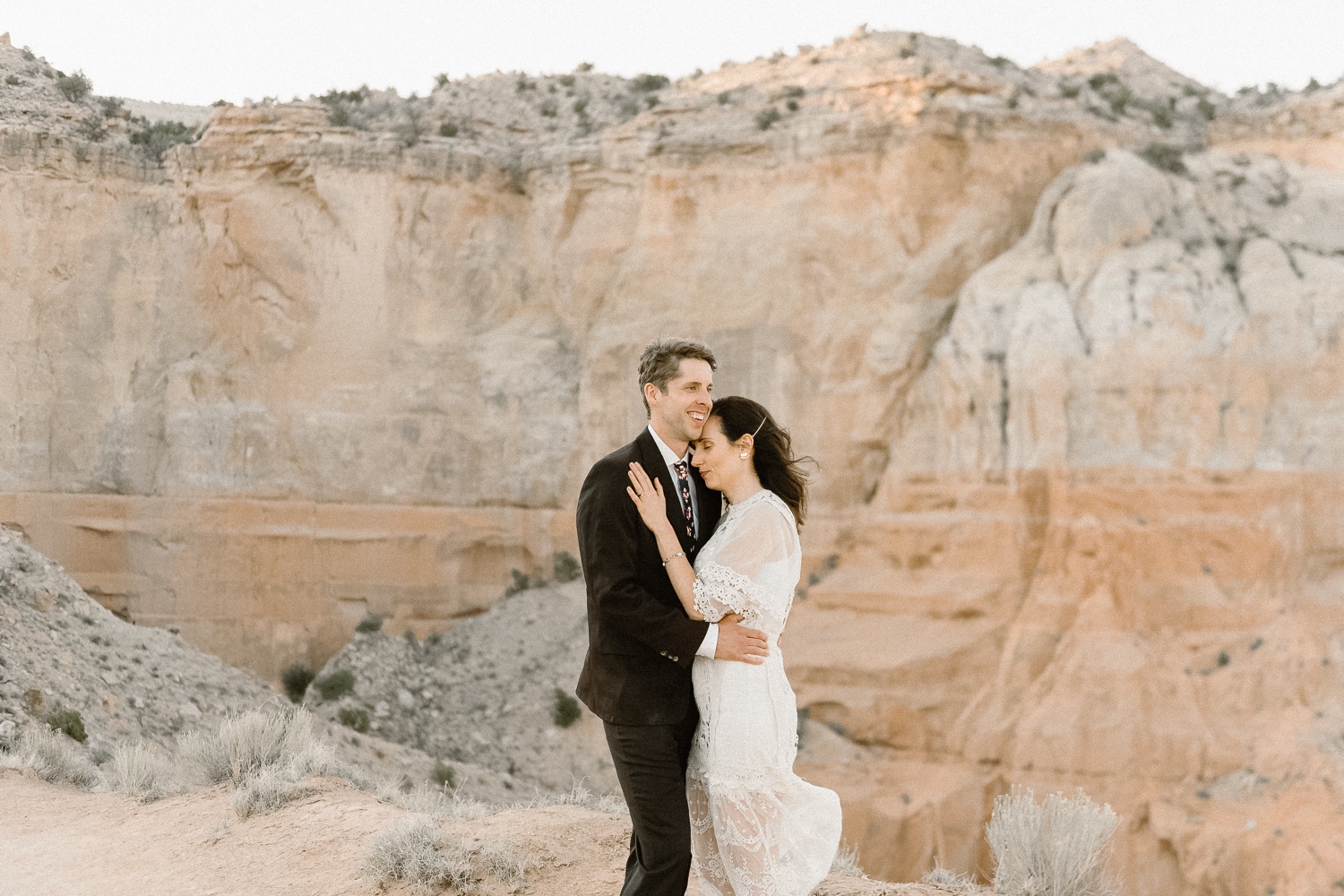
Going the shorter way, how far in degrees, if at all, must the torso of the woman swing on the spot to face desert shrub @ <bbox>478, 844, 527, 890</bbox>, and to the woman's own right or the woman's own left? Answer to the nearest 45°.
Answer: approximately 45° to the woman's own right

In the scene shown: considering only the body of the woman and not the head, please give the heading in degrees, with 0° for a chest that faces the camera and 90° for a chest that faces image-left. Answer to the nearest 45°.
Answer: approximately 90°

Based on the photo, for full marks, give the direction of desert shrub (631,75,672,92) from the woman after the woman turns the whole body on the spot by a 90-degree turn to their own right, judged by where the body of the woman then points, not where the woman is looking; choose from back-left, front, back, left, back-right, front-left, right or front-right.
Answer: front

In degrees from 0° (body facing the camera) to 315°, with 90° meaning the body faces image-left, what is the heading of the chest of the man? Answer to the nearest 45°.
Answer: approximately 315°

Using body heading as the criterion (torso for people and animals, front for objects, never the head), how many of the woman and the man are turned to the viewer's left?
1

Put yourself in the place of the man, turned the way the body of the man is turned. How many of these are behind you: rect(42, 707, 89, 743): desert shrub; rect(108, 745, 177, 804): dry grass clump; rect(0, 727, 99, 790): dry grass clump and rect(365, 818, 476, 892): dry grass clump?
4

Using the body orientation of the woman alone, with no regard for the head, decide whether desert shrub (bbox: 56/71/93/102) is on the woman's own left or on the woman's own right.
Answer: on the woman's own right

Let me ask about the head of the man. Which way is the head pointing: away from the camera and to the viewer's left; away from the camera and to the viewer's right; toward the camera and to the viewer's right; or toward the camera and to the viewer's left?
toward the camera and to the viewer's right

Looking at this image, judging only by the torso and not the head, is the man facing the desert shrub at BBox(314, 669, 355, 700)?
no

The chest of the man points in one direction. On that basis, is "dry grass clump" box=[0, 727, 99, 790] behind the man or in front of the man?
behind
